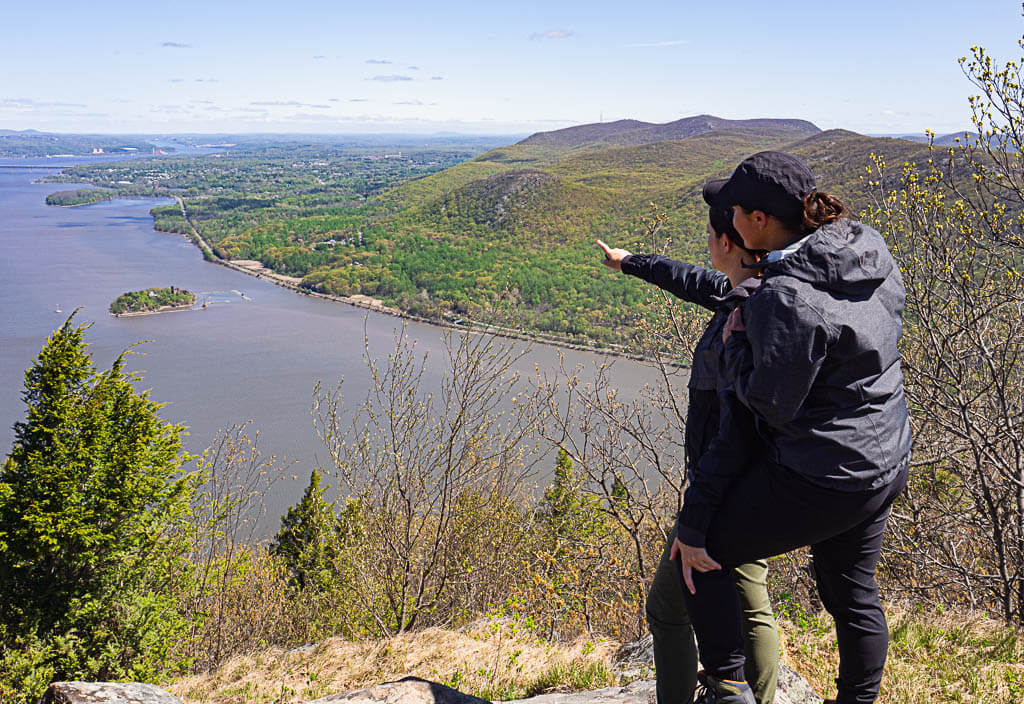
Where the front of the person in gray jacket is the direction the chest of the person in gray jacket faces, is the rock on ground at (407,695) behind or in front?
in front

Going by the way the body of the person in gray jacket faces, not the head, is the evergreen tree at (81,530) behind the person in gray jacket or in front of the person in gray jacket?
in front

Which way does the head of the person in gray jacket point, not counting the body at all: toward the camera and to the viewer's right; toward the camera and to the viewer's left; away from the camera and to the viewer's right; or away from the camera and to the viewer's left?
away from the camera and to the viewer's left

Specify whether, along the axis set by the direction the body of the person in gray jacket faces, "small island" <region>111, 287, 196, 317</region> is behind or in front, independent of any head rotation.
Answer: in front

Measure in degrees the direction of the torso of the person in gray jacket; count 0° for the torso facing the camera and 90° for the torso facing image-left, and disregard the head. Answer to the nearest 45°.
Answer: approximately 135°
